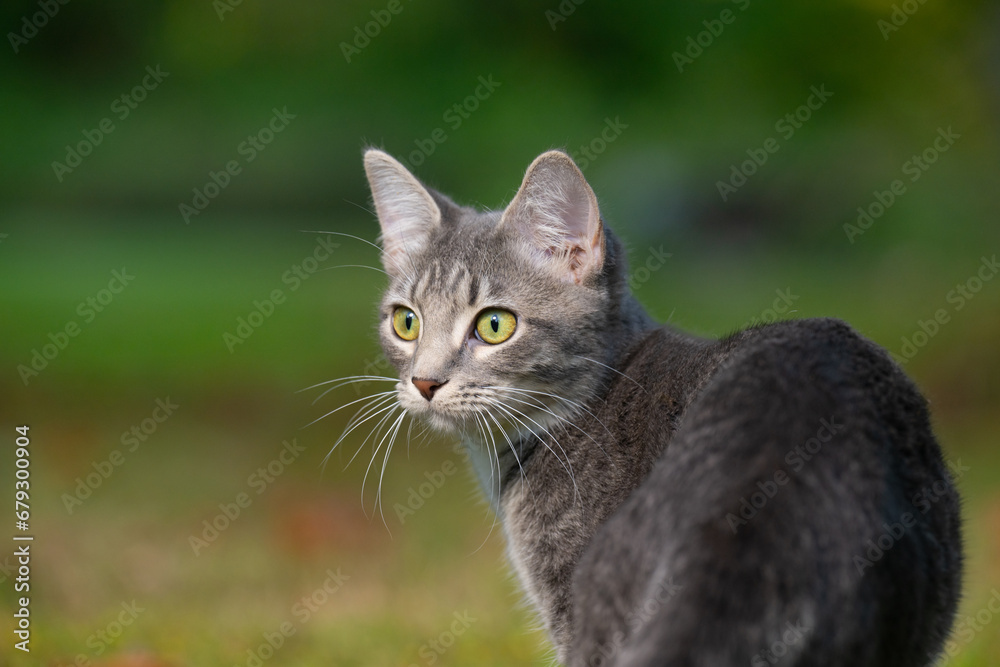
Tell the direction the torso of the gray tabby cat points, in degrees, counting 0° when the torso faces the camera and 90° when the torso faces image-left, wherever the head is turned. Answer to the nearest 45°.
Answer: approximately 135°
